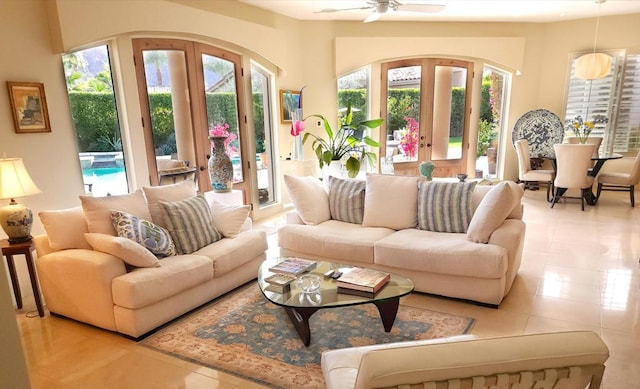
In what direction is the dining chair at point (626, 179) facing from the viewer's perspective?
to the viewer's left

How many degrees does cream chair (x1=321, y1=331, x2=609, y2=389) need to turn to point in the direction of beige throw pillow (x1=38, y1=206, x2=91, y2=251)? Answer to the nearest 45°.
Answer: approximately 45° to its left

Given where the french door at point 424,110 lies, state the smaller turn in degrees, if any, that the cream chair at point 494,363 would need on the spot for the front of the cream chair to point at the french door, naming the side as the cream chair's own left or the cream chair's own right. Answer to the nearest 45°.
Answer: approximately 45° to the cream chair's own right

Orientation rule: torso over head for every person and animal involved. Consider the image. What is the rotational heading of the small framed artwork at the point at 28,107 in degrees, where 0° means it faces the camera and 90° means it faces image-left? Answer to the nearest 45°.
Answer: approximately 315°

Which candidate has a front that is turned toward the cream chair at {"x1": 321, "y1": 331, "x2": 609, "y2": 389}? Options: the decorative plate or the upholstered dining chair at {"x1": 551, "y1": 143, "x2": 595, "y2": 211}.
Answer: the decorative plate

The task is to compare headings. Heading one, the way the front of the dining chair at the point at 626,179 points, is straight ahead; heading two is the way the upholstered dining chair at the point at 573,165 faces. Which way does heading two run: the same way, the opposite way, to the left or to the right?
to the right

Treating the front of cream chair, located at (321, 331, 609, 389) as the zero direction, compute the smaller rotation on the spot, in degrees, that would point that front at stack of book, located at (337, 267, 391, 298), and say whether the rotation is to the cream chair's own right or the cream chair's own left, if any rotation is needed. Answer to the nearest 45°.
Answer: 0° — it already faces it

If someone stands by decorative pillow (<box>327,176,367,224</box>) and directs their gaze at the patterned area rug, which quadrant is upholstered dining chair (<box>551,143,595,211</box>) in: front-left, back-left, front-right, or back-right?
back-left

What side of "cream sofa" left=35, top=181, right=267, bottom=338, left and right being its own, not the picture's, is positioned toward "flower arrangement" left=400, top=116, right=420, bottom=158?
left

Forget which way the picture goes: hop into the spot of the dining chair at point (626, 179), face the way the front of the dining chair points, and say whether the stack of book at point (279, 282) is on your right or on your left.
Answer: on your left

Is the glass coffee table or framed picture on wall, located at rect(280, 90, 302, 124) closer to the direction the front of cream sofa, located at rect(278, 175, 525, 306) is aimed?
the glass coffee table

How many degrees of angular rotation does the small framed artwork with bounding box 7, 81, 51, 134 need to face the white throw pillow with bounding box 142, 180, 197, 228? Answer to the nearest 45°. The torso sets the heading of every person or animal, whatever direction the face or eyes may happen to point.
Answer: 0° — it already faces it
